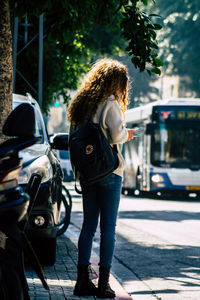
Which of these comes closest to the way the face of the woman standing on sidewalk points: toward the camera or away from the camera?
away from the camera

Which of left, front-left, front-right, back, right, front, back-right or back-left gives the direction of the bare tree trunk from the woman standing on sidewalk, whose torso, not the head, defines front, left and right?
back

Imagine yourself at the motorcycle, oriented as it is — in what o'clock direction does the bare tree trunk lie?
The bare tree trunk is roughly at 6 o'clock from the motorcycle.

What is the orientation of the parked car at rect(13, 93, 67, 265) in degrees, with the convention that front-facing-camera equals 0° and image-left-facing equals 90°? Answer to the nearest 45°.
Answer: approximately 0°

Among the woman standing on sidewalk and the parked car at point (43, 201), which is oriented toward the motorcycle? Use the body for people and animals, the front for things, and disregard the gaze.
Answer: the parked car

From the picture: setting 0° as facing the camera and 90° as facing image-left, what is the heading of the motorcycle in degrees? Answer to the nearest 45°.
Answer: approximately 0°
